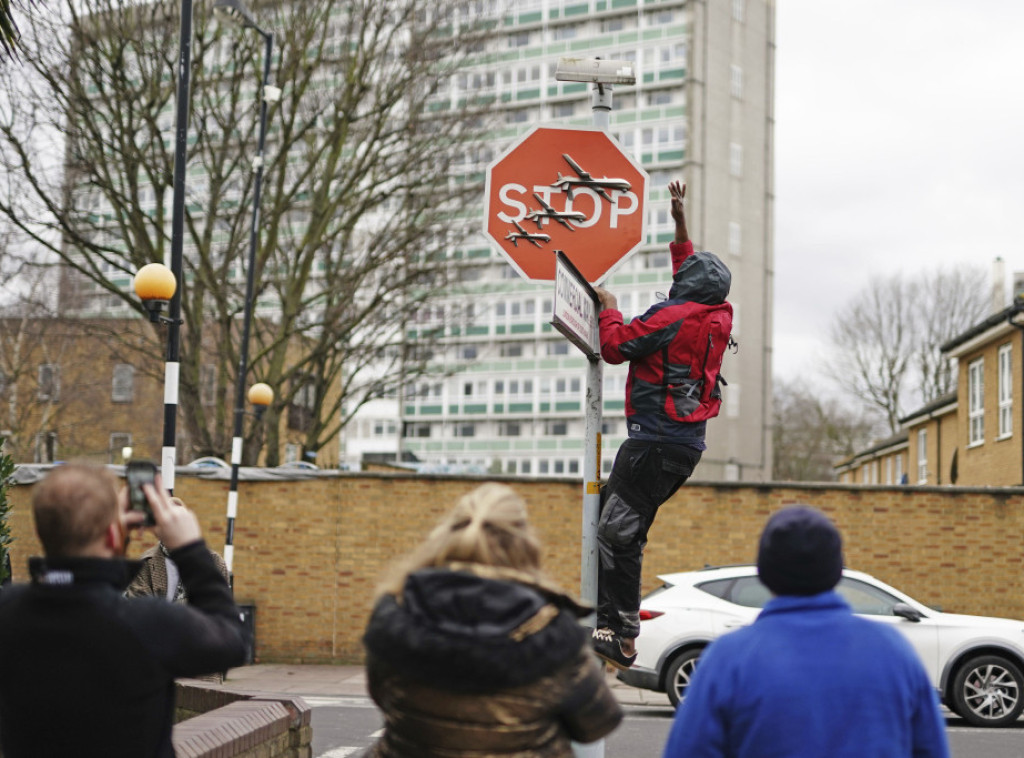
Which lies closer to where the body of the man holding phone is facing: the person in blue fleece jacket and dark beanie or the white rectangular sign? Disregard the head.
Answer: the white rectangular sign

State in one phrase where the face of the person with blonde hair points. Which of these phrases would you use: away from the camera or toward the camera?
away from the camera

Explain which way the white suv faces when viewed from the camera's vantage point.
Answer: facing to the right of the viewer

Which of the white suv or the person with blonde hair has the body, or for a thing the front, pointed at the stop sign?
the person with blonde hair

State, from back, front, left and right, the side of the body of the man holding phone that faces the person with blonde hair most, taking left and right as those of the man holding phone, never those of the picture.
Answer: right

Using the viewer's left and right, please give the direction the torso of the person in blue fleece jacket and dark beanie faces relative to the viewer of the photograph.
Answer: facing away from the viewer

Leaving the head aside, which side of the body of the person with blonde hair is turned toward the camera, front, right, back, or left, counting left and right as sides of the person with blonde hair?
back

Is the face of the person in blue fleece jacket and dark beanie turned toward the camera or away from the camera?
away from the camera

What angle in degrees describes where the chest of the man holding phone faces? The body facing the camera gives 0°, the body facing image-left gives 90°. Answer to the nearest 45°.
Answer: approximately 225°

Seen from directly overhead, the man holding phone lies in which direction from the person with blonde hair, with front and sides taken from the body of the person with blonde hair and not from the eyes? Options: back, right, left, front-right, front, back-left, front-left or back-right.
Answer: left

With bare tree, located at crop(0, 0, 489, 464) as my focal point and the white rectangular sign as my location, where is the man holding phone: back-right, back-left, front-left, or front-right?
back-left

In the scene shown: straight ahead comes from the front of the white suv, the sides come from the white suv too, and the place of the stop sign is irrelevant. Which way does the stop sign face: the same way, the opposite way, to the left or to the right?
to the right
